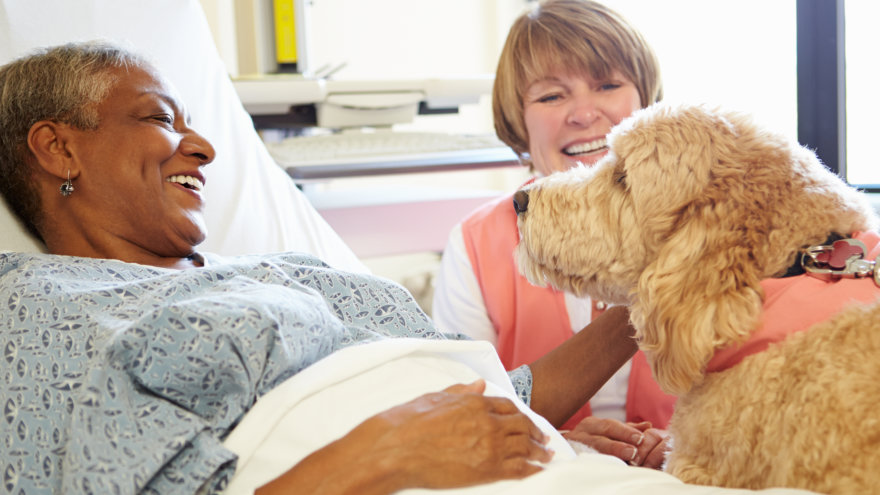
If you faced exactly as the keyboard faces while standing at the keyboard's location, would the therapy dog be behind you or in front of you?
in front

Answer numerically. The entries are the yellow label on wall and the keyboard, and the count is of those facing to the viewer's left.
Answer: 0

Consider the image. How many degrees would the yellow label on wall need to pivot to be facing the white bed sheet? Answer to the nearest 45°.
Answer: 0° — it already faces it

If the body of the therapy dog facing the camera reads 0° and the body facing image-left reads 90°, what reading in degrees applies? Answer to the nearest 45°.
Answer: approximately 90°

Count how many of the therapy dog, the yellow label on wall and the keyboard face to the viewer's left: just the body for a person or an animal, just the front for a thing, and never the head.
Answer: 1

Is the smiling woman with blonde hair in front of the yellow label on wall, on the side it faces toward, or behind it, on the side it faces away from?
in front

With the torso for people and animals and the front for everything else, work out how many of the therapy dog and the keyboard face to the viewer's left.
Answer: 1

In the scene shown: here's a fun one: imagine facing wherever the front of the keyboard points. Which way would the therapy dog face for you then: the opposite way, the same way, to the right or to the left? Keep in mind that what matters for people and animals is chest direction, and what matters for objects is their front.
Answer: to the right
